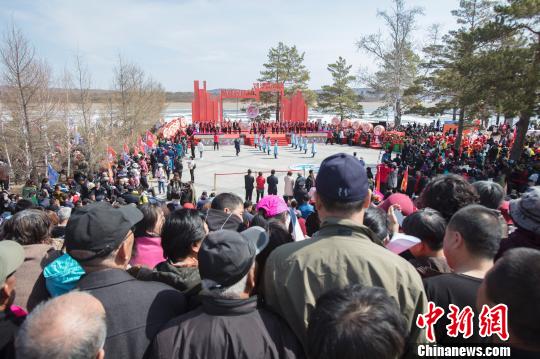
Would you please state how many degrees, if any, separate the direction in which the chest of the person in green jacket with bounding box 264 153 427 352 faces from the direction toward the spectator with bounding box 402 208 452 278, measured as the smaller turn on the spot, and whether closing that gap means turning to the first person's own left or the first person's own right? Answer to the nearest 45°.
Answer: approximately 45° to the first person's own right

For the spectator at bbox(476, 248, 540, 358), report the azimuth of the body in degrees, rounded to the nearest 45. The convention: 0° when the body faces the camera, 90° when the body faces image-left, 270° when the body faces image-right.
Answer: approximately 135°

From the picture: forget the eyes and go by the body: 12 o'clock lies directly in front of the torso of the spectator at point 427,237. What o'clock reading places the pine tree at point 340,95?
The pine tree is roughly at 1 o'clock from the spectator.

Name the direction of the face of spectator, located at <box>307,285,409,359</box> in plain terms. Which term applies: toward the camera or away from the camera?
away from the camera

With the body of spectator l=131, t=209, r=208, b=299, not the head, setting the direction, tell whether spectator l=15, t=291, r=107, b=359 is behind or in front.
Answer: behind

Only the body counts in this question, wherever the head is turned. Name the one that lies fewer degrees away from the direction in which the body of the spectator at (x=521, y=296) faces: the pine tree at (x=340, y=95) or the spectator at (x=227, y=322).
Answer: the pine tree

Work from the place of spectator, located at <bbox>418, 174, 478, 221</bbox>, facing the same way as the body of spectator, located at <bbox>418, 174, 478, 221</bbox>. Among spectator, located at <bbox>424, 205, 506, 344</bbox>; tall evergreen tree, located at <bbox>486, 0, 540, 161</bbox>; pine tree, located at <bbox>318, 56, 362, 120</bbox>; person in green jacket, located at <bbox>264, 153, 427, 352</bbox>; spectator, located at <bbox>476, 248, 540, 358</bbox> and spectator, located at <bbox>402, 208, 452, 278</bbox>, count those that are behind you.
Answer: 4

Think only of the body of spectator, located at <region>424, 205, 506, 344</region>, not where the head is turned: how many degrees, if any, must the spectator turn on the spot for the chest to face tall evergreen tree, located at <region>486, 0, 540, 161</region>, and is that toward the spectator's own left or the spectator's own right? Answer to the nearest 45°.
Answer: approximately 45° to the spectator's own right

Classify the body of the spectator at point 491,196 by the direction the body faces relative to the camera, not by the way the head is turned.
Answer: away from the camera

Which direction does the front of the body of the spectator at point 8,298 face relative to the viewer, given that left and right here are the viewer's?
facing away from the viewer and to the right of the viewer

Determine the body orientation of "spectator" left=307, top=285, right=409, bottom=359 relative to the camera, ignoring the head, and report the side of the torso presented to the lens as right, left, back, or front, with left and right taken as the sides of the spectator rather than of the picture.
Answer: back

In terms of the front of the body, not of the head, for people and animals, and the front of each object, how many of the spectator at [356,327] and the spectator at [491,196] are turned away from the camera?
2

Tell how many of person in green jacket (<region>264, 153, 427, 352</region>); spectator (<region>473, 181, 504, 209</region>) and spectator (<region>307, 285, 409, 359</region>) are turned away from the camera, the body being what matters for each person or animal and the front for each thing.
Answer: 3

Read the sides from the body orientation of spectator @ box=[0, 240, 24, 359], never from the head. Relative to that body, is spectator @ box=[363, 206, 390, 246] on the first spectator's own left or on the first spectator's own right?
on the first spectator's own right

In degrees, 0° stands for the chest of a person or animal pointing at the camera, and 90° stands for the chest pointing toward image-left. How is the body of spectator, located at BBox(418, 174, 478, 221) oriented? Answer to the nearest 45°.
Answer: approximately 180°

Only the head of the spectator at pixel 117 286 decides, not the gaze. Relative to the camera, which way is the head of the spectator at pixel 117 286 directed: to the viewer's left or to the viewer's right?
to the viewer's right

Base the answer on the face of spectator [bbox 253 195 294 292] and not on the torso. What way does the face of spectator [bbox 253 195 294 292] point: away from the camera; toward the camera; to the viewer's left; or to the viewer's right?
away from the camera

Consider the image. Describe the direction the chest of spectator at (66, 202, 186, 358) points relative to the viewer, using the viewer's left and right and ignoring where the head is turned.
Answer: facing away from the viewer and to the right of the viewer

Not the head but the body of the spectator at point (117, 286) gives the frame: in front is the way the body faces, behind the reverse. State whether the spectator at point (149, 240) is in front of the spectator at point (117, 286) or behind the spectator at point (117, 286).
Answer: in front

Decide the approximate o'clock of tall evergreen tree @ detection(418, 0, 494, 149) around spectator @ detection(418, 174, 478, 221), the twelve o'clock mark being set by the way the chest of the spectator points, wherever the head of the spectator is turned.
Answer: The tall evergreen tree is roughly at 12 o'clock from the spectator.
